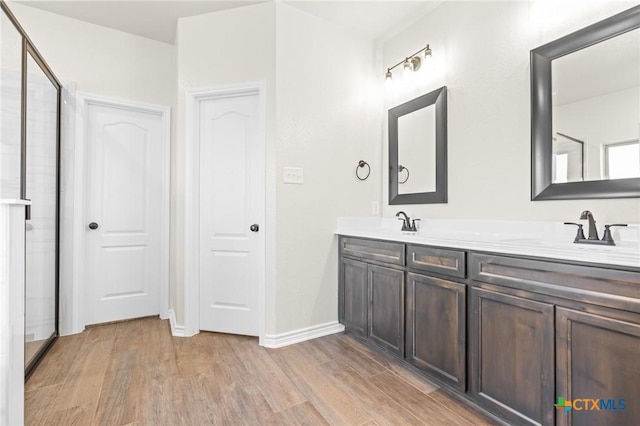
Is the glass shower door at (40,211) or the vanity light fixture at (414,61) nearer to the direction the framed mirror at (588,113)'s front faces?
the glass shower door
